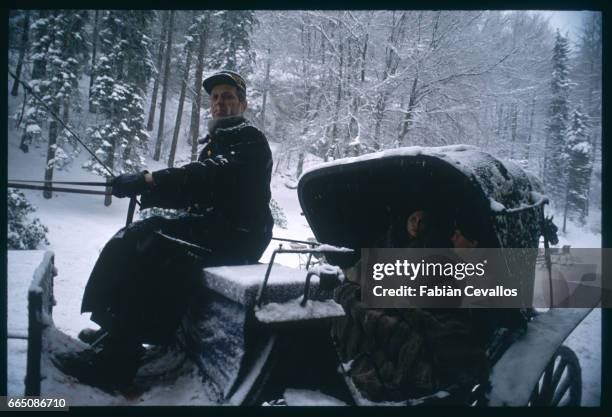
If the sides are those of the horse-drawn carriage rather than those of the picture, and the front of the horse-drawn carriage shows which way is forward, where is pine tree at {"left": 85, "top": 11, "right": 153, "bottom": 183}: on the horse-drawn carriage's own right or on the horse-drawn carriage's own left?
on the horse-drawn carriage's own right

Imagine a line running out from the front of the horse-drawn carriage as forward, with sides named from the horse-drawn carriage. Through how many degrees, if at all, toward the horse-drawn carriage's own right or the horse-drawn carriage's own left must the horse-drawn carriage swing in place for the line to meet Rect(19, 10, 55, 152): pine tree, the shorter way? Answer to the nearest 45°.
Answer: approximately 45° to the horse-drawn carriage's own right

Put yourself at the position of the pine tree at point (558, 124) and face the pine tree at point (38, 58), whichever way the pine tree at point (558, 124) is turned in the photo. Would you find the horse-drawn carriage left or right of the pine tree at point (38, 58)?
left

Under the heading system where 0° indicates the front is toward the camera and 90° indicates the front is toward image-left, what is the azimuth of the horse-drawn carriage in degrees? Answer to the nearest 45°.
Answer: approximately 90°

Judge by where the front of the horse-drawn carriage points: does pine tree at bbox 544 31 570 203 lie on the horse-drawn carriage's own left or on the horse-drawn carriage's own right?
on the horse-drawn carriage's own right

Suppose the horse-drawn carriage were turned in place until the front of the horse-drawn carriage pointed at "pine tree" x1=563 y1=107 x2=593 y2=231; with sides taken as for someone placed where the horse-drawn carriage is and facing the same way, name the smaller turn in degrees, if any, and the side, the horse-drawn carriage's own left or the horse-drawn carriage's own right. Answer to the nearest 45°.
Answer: approximately 135° to the horse-drawn carriage's own right
